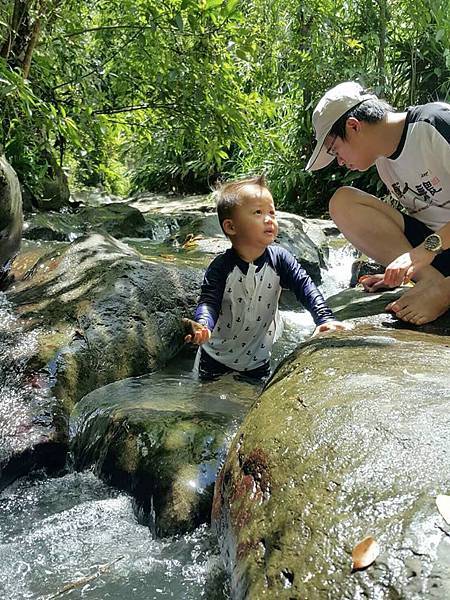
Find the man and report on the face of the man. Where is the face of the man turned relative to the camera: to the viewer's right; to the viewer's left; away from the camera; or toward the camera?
to the viewer's left

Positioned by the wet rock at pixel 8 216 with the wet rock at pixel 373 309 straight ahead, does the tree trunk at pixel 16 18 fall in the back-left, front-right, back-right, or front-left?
back-left

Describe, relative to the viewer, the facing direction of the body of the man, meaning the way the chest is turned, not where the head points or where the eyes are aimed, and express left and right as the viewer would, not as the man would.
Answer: facing the viewer and to the left of the viewer

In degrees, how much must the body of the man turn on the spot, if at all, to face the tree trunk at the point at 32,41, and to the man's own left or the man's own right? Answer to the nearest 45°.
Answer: approximately 90° to the man's own right

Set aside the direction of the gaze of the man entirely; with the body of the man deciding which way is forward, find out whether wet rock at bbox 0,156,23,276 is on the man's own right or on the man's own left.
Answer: on the man's own right

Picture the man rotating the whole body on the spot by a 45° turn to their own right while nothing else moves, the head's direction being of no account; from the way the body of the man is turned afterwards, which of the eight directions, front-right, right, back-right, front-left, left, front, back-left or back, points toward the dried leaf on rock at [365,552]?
left

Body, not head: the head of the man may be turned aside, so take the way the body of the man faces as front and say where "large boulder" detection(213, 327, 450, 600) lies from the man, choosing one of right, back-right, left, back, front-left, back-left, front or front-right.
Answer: front-left
